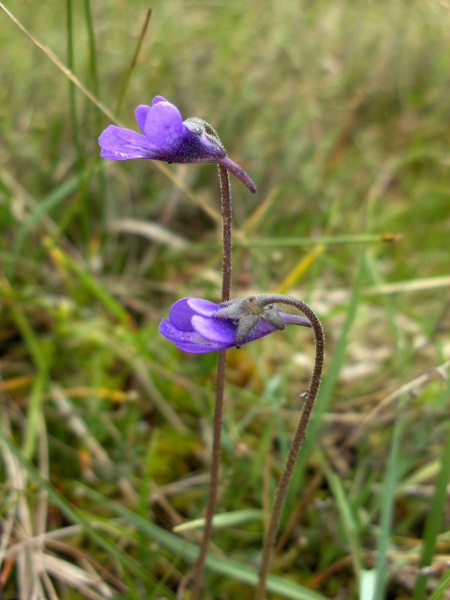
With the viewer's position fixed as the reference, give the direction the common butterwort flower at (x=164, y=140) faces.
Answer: facing to the left of the viewer
